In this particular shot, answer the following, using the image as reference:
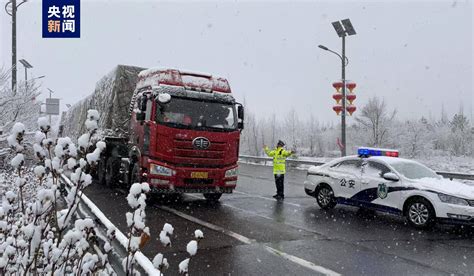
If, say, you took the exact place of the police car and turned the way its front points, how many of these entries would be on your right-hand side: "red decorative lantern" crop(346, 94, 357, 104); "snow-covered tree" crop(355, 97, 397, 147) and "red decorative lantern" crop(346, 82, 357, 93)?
0

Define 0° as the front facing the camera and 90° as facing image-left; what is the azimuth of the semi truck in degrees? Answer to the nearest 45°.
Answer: approximately 315°

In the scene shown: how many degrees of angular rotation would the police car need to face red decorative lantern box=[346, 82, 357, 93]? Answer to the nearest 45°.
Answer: approximately 135° to its left

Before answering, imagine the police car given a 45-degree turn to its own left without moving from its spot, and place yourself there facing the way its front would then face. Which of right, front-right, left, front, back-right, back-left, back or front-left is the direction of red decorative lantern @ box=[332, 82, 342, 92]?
left

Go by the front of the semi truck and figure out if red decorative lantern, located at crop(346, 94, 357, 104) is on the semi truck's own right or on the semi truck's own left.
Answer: on the semi truck's own left

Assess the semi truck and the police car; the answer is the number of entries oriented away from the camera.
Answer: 0

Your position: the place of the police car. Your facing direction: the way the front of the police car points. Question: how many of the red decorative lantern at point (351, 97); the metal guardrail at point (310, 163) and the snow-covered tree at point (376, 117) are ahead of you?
0

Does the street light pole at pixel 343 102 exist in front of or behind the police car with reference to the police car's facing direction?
behind

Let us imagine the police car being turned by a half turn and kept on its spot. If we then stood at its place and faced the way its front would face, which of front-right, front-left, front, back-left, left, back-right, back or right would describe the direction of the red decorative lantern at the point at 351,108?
front-right

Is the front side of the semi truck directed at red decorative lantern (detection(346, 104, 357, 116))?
no

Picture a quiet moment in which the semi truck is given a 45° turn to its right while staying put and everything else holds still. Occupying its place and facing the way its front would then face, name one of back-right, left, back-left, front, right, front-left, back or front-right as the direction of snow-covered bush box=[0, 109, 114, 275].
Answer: front

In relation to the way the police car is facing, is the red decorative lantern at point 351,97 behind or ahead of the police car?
behind

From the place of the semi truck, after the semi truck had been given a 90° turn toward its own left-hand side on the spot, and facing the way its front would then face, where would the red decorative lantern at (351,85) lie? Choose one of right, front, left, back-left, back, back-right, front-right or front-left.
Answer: front

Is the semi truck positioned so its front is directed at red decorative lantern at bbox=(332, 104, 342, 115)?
no
